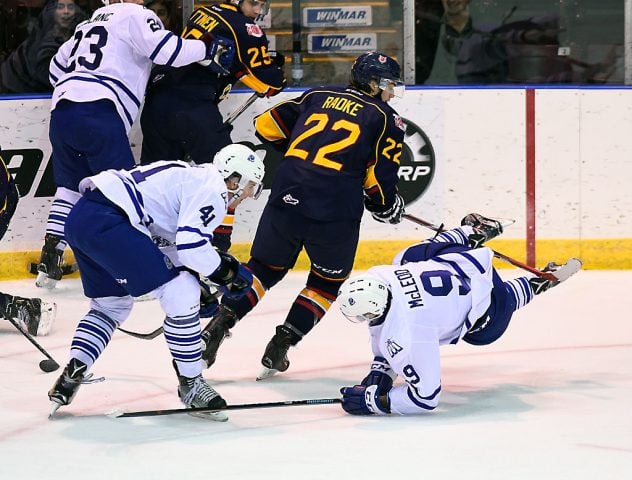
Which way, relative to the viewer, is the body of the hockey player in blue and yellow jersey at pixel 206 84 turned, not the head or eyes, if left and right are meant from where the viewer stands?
facing away from the viewer and to the right of the viewer

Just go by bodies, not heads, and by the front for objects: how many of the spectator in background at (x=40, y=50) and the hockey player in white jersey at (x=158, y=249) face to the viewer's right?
1

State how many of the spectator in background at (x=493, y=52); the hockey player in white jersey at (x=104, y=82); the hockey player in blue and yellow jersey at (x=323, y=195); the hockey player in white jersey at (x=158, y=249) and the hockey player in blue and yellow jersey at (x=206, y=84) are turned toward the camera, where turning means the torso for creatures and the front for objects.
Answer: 1

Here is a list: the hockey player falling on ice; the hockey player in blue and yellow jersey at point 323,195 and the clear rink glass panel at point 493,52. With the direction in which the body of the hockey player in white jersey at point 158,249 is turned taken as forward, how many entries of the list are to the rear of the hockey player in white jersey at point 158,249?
0

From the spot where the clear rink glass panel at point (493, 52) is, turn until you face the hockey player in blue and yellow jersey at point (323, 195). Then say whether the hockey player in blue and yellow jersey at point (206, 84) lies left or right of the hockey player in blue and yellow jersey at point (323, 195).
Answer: right

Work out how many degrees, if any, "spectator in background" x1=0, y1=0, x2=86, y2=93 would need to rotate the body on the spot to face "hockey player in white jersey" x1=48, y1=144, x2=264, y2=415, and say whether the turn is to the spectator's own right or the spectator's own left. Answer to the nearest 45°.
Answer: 0° — they already face them

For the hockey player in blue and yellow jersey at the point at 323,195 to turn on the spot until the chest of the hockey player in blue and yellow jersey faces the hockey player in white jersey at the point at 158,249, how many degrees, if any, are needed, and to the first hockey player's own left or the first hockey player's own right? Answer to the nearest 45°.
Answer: approximately 180°

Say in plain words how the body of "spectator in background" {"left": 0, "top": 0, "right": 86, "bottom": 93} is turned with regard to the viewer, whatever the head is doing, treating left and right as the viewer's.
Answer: facing the viewer

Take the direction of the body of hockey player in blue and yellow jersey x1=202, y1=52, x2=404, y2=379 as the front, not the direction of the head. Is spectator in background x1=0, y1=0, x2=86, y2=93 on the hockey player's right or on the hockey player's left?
on the hockey player's left

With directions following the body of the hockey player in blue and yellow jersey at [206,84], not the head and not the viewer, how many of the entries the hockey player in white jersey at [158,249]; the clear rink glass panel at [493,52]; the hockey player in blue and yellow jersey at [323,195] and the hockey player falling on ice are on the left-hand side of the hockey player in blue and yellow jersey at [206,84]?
0

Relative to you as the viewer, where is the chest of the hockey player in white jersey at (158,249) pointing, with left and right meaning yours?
facing to the right of the viewer

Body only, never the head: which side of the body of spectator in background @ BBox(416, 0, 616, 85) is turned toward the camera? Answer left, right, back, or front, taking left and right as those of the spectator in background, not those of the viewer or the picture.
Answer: front

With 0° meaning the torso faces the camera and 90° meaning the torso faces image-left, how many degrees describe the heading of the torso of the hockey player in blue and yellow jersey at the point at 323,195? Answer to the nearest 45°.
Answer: approximately 225°

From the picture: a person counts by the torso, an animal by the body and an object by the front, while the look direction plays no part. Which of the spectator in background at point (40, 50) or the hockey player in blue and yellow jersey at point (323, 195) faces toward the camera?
the spectator in background

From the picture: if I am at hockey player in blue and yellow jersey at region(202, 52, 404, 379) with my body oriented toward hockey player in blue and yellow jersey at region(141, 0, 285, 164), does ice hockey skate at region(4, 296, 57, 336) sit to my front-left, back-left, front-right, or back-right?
front-left

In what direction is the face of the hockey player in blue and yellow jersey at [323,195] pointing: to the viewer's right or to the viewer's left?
to the viewer's right

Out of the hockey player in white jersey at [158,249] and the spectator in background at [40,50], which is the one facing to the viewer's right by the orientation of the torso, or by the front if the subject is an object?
the hockey player in white jersey
